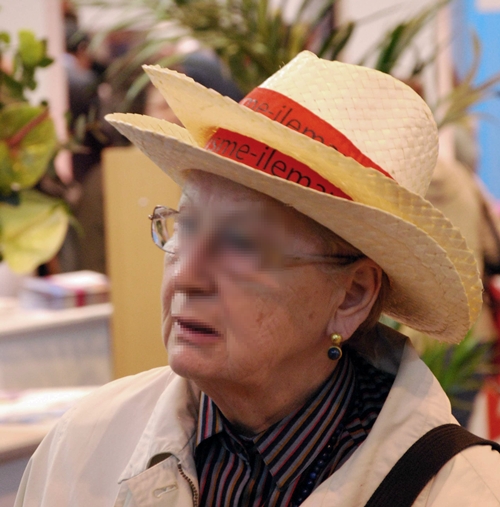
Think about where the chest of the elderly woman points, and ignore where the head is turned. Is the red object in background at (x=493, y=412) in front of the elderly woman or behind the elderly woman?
behind

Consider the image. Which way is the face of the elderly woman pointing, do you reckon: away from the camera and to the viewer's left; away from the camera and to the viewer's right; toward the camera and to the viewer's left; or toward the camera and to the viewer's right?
toward the camera and to the viewer's left

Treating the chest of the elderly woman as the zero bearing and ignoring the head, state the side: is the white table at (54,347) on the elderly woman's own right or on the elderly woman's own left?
on the elderly woman's own right

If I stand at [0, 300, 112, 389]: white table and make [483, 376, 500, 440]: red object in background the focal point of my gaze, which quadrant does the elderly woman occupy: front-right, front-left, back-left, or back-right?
front-right

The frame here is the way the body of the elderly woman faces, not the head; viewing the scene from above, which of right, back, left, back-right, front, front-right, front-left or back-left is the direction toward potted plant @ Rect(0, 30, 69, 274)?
right
